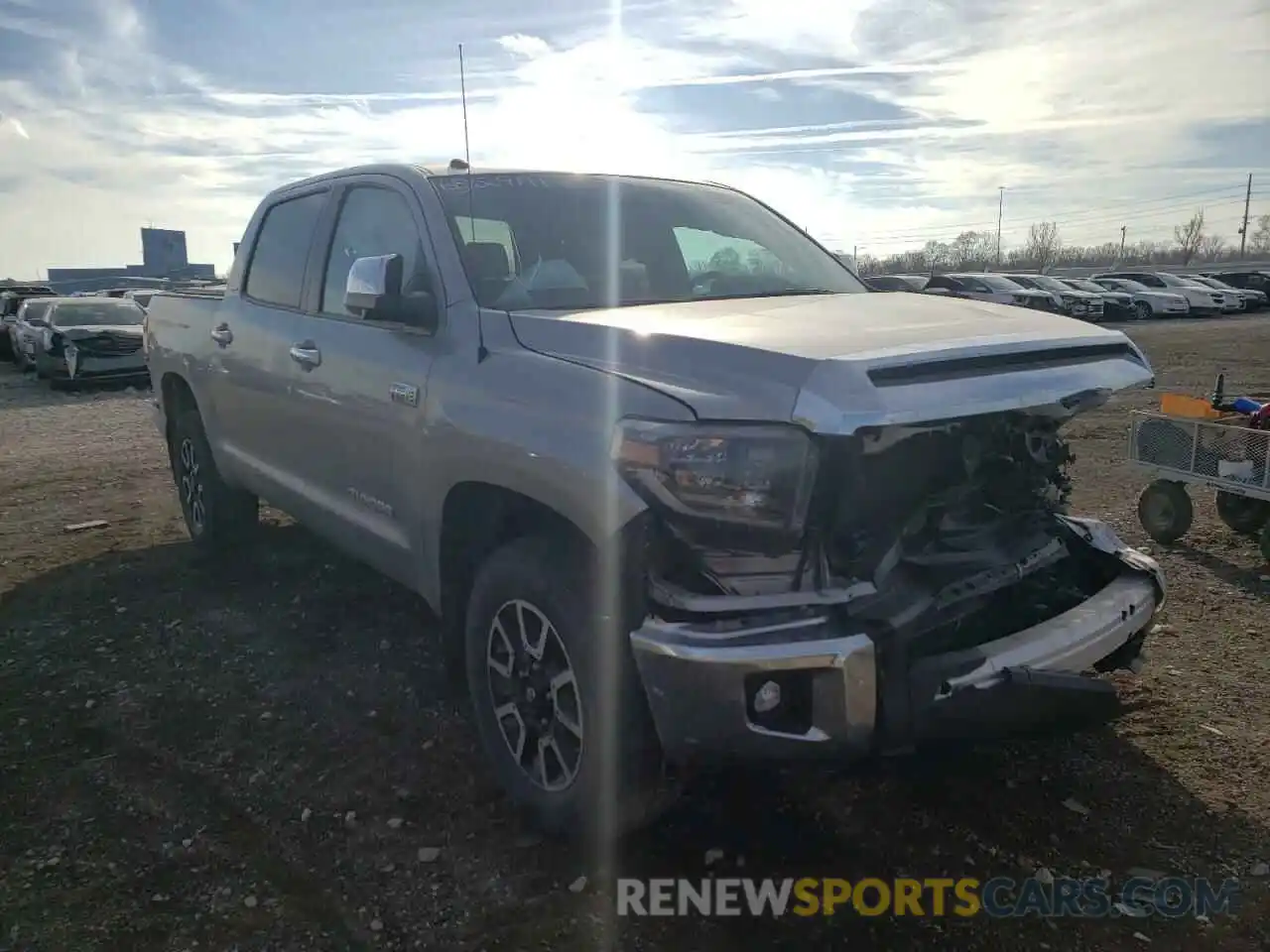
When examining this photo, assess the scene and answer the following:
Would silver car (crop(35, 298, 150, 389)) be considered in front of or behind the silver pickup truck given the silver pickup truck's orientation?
behind

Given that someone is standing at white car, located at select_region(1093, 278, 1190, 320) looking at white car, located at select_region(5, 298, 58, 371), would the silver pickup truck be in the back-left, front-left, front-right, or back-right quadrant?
front-left

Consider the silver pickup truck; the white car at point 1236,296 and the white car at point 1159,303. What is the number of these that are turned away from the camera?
0

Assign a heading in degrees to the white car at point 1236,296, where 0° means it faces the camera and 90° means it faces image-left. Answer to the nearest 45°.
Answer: approximately 315°

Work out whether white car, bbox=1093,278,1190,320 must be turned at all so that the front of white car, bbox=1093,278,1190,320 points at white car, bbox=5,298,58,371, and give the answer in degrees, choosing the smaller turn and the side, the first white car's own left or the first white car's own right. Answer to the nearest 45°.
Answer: approximately 90° to the first white car's own right

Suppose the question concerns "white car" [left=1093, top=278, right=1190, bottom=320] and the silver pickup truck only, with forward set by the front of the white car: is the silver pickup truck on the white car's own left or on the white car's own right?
on the white car's own right

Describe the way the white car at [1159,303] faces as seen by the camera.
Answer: facing the viewer and to the right of the viewer

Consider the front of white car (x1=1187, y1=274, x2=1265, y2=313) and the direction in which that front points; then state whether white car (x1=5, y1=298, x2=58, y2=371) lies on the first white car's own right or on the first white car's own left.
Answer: on the first white car's own right

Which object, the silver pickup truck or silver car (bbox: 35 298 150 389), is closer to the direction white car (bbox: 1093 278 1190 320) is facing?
the silver pickup truck

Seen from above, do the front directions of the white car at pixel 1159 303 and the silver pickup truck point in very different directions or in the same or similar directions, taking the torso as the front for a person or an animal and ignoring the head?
same or similar directions

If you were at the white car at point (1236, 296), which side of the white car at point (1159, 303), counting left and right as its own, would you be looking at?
left

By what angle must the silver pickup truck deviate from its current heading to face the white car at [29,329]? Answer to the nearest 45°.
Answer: approximately 180°

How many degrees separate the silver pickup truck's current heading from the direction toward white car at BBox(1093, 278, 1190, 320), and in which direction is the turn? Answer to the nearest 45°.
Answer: approximately 90° to its left

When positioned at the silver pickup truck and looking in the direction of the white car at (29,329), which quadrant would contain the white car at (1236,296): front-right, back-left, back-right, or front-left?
front-right
